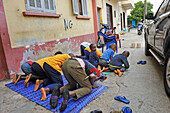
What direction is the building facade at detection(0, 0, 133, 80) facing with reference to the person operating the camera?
facing the viewer and to the right of the viewer

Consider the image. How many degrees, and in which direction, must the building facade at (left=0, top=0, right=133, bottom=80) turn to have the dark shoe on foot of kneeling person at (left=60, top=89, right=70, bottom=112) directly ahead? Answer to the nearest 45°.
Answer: approximately 45° to its right

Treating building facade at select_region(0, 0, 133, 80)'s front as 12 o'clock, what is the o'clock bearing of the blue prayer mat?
The blue prayer mat is roughly at 1 o'clock from the building facade.

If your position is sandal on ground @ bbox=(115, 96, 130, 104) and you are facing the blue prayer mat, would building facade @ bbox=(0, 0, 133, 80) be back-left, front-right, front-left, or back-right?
front-right

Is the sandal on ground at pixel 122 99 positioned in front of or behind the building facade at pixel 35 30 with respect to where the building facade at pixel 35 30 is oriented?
in front
